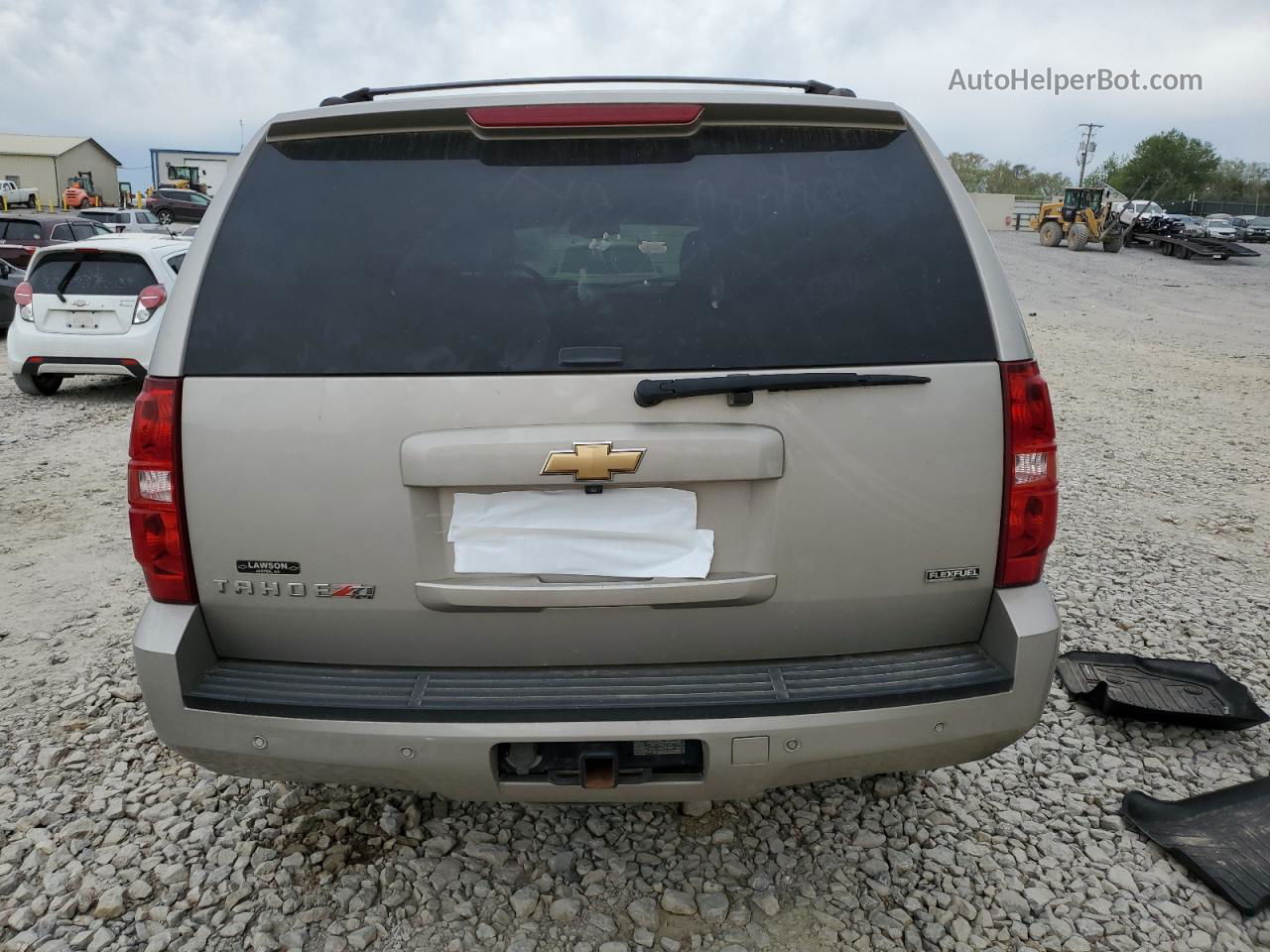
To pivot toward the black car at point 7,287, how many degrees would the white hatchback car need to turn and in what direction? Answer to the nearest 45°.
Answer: approximately 45° to its left

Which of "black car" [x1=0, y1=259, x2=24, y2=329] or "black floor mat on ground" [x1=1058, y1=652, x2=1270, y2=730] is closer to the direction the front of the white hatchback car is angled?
the black car

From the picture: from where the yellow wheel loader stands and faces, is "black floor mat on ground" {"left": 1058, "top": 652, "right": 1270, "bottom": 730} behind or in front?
in front

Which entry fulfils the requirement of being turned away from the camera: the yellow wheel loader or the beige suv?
the beige suv

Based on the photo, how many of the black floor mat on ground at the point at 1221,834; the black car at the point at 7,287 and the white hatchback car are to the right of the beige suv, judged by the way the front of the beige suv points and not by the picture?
1

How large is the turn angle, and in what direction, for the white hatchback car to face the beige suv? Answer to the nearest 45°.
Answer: approximately 135° to its right

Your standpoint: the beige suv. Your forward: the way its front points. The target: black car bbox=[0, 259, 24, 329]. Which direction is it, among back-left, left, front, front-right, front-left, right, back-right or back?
front-left

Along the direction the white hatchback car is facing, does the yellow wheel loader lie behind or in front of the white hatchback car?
in front

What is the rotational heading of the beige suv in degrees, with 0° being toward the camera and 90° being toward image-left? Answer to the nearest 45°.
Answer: approximately 180°

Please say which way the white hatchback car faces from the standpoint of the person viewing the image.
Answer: facing away from the viewer and to the right of the viewer

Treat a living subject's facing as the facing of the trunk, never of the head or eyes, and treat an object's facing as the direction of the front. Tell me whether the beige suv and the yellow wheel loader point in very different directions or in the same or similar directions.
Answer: very different directions
